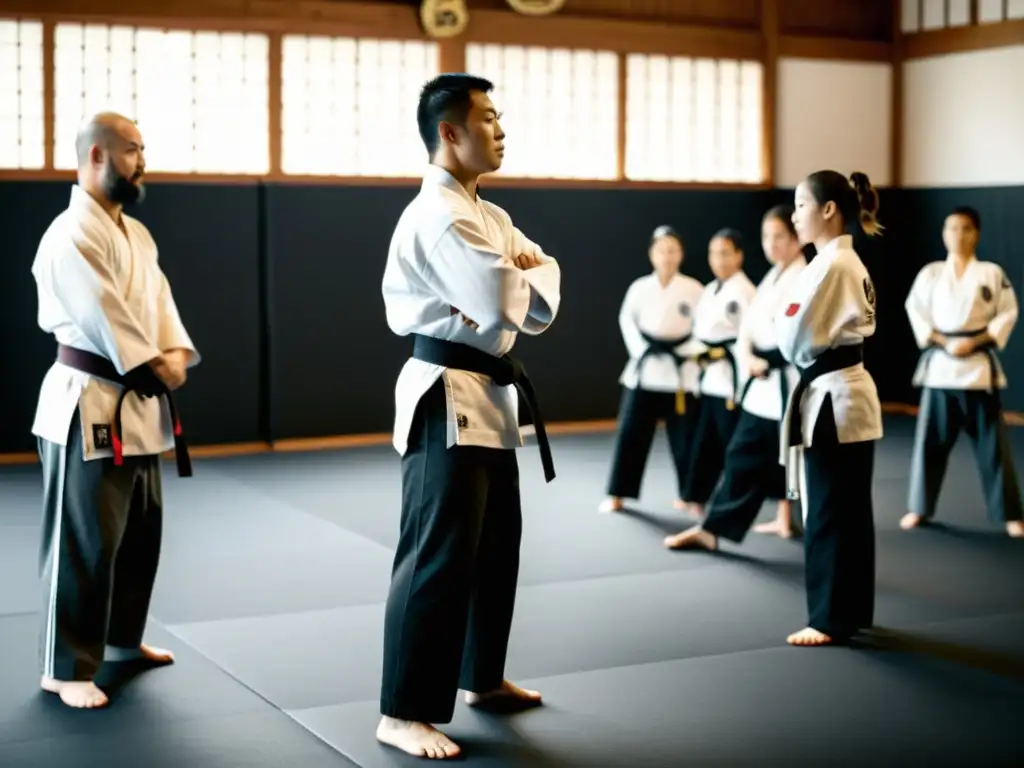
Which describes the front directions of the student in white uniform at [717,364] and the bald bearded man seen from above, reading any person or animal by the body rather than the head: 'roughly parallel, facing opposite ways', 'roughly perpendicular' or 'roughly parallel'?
roughly perpendicular

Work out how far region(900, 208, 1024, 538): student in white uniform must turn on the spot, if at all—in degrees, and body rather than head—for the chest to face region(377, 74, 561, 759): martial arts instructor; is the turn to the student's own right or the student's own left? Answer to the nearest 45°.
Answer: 0° — they already face them

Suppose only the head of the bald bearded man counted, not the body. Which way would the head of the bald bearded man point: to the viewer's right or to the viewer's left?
to the viewer's right

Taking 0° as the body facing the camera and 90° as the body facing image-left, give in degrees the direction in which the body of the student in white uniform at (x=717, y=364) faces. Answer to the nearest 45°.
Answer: approximately 45°

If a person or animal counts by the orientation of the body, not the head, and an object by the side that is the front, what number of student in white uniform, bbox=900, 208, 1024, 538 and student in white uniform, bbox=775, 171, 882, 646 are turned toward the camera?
1

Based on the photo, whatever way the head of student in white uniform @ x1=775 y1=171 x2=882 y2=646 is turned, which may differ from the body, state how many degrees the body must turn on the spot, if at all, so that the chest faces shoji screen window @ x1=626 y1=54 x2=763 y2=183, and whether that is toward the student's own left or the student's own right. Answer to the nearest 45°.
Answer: approximately 90° to the student's own right

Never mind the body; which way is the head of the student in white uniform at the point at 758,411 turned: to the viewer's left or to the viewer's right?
to the viewer's left

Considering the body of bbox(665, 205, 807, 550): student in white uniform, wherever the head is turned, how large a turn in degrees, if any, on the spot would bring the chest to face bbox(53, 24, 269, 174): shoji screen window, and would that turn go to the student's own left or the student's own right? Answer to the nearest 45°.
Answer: approximately 90° to the student's own right

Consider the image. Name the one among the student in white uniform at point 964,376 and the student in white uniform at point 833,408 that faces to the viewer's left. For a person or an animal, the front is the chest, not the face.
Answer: the student in white uniform at point 833,408

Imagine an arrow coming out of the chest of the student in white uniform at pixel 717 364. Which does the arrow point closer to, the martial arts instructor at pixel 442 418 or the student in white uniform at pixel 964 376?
the martial arts instructor
